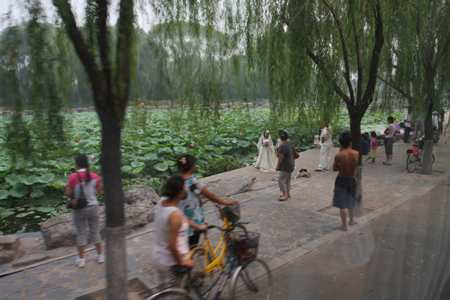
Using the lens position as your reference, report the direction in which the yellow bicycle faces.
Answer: facing away from the viewer and to the right of the viewer

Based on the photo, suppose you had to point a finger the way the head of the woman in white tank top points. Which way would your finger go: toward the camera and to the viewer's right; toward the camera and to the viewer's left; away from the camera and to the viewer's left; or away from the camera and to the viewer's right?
away from the camera and to the viewer's right

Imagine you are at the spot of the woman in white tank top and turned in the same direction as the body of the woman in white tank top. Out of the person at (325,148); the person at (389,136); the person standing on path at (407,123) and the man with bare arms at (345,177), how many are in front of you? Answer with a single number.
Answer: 4

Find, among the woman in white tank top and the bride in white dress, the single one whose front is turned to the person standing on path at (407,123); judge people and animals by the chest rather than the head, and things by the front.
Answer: the woman in white tank top

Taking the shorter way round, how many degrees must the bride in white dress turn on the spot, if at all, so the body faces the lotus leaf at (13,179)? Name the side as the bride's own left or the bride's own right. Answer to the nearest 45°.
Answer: approximately 45° to the bride's own right
